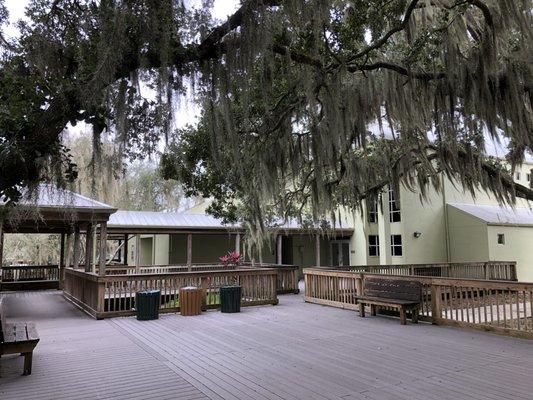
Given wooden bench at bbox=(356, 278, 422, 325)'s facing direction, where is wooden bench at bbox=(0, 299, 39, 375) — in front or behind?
in front

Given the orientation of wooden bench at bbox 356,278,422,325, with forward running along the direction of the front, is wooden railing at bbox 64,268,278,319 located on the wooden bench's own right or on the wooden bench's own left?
on the wooden bench's own right

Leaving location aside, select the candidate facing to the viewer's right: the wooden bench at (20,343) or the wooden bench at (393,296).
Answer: the wooden bench at (20,343)

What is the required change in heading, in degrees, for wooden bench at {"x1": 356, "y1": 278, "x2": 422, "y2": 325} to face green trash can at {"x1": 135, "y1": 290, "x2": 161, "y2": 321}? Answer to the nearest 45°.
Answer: approximately 45° to its right

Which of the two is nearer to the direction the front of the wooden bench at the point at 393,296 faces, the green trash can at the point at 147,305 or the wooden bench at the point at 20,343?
the wooden bench

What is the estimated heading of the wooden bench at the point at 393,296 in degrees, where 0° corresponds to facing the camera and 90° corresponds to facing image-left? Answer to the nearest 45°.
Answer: approximately 45°

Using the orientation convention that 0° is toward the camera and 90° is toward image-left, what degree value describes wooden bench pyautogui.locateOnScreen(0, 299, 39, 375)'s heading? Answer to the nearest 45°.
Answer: approximately 270°

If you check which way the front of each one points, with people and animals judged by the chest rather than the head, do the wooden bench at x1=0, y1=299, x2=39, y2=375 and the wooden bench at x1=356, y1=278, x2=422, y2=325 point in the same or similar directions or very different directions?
very different directions

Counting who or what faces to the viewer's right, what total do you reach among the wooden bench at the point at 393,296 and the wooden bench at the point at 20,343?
1

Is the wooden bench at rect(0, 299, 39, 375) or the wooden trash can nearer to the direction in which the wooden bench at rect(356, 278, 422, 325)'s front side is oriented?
the wooden bench

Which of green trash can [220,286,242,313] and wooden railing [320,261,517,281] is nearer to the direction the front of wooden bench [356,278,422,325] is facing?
the green trash can

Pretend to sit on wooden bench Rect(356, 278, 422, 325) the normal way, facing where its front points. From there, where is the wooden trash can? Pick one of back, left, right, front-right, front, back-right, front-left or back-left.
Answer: front-right
